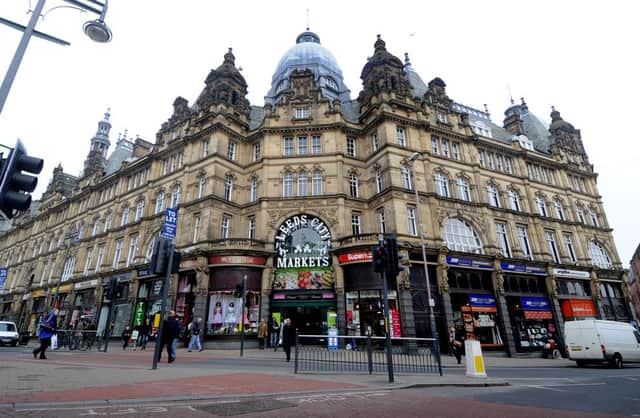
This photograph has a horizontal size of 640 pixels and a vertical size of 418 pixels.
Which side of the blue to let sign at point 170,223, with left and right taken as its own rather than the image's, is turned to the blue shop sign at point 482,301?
left

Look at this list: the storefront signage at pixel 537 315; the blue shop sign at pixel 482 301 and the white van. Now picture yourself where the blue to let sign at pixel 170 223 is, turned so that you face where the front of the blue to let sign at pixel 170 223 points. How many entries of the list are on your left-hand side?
3

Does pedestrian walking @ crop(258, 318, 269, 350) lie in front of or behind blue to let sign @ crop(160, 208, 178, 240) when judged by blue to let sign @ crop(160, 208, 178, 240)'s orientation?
behind

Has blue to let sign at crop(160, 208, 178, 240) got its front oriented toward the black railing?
no

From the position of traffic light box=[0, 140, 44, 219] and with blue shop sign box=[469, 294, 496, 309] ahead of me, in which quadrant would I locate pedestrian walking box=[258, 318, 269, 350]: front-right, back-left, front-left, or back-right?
front-left

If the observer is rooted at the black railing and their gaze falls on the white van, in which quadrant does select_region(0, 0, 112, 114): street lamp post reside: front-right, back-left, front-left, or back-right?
back-right

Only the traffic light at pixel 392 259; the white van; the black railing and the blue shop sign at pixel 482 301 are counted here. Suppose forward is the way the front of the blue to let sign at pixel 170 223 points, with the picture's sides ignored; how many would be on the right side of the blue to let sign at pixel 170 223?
0

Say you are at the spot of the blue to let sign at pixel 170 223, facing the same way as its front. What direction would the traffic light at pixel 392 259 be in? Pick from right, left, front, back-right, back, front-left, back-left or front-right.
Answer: front-left

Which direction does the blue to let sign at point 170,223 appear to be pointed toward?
toward the camera

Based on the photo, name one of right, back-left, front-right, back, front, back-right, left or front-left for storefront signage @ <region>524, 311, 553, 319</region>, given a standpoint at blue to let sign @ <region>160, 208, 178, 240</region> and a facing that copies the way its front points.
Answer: left

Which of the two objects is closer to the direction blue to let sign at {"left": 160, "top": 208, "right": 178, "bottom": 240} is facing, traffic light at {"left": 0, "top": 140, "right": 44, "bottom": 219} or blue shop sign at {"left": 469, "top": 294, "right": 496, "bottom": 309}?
the traffic light

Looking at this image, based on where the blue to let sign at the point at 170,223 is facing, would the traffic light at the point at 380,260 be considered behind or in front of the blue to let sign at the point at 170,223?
in front

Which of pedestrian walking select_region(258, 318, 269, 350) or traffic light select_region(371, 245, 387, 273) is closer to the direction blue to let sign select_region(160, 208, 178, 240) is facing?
the traffic light
